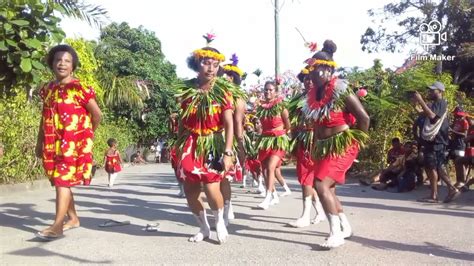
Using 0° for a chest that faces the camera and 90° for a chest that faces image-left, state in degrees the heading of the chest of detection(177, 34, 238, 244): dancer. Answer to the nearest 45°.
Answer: approximately 0°

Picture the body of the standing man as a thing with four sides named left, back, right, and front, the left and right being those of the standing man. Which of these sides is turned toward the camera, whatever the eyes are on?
left

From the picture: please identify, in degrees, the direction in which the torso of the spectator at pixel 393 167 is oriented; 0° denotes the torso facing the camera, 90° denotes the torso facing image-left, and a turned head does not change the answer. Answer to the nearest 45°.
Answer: approximately 90°

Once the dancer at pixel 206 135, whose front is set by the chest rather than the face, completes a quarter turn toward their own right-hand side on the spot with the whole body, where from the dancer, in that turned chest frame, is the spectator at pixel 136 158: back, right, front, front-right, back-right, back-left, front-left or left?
right

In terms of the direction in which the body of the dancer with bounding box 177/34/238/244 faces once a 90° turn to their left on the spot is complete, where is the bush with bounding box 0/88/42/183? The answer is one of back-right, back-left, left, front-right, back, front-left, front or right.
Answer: back-left

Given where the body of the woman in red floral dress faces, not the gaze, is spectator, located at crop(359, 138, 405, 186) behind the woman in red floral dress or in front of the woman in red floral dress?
behind

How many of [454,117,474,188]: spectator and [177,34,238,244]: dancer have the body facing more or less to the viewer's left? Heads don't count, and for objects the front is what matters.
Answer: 1

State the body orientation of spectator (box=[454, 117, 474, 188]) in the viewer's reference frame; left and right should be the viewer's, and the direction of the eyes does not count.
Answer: facing to the left of the viewer
